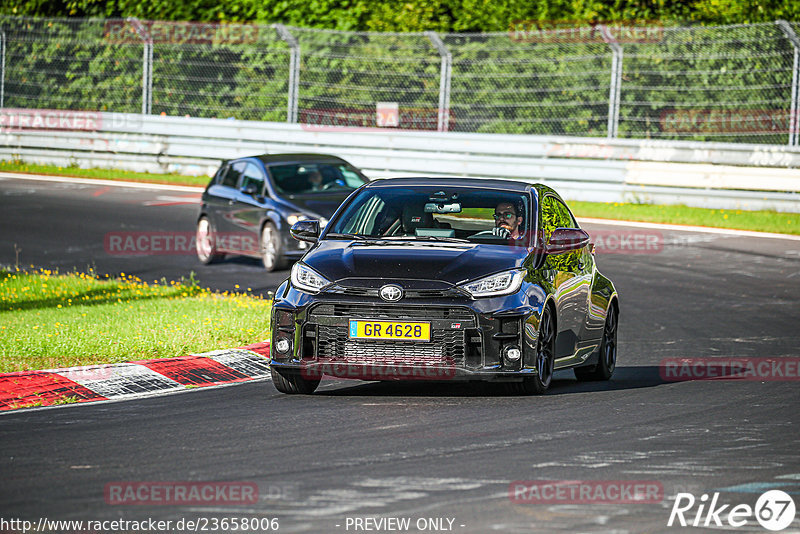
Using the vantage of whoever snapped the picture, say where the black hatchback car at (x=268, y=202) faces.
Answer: facing the viewer and to the right of the viewer

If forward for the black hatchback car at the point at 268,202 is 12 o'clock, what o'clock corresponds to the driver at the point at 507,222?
The driver is roughly at 1 o'clock from the black hatchback car.

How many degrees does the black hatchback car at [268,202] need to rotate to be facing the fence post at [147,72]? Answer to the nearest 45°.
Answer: approximately 135° to its left

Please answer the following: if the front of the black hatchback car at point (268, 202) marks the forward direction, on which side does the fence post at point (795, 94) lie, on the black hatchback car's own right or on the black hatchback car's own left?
on the black hatchback car's own left

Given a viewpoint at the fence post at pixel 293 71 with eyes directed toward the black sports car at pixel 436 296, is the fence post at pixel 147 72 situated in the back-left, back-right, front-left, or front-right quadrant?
back-right

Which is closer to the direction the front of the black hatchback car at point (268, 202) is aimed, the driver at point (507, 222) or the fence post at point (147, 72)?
the driver

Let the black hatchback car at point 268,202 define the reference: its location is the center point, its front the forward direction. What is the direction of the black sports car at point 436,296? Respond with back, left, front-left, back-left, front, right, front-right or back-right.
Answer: front-right

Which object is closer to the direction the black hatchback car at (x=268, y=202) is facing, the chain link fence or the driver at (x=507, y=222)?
the driver

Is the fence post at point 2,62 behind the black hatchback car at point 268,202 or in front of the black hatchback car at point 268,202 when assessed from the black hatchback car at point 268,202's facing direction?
behind

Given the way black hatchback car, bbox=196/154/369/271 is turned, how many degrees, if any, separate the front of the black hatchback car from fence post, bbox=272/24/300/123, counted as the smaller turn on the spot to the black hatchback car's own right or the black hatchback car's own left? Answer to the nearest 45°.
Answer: approximately 135° to the black hatchback car's own left
